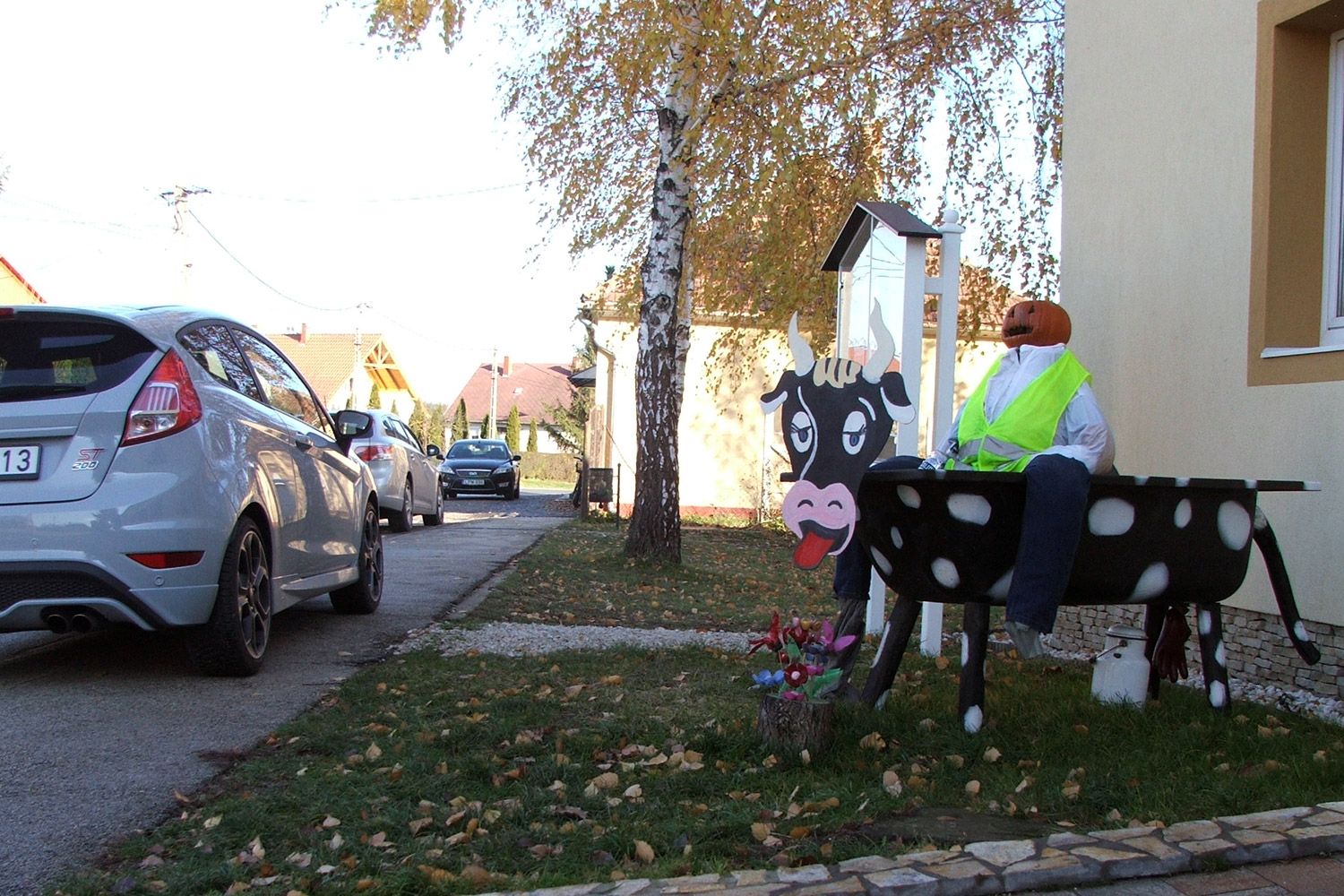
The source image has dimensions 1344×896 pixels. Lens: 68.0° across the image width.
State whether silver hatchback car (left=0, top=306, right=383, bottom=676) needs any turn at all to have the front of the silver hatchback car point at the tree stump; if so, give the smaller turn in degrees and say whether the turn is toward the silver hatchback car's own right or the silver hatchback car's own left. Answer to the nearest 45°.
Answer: approximately 90° to the silver hatchback car's own right

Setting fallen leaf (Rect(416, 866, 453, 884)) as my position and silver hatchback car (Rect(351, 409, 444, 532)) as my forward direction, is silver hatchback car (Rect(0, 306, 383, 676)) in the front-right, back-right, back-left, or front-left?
front-left

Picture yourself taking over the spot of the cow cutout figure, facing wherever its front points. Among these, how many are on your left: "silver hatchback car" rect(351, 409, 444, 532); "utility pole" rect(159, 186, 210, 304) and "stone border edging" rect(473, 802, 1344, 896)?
1

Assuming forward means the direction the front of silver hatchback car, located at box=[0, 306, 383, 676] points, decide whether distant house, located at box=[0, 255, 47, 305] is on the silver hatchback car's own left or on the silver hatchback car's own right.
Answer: on the silver hatchback car's own left

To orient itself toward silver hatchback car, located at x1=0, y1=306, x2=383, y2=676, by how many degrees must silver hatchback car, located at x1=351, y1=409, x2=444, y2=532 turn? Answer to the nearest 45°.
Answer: approximately 135° to its right

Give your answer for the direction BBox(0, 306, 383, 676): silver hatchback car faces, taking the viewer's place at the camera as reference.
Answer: facing away from the viewer and to the right of the viewer

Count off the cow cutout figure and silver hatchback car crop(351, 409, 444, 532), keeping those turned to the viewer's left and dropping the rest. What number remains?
1

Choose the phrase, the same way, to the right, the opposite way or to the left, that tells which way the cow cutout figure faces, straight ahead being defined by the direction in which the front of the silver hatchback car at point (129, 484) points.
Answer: to the left

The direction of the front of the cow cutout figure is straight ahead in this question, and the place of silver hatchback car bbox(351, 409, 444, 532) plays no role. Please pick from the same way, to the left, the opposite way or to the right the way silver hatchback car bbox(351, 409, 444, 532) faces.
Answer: to the right

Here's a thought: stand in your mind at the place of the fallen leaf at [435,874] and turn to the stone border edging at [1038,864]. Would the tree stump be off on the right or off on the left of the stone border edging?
left

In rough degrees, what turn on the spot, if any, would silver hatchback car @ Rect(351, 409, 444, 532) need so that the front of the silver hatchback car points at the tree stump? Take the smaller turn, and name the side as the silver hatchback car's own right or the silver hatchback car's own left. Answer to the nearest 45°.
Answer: approximately 135° to the silver hatchback car's own right

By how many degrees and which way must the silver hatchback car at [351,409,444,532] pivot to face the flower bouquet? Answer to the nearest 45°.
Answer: approximately 135° to its right

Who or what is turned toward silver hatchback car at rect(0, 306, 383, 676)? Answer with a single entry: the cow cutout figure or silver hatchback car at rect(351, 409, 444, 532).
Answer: the cow cutout figure

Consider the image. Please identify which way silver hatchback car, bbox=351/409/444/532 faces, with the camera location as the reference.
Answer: facing away from the viewer and to the right of the viewer

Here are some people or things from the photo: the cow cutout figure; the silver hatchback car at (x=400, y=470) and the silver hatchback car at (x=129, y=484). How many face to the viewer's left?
1

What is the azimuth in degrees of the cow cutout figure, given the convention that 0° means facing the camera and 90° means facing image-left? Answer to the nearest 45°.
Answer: approximately 90°
